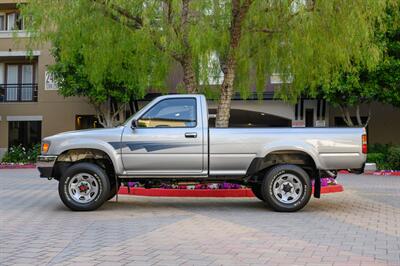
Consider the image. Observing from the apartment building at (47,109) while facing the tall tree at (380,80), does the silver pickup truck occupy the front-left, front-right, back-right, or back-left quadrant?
front-right

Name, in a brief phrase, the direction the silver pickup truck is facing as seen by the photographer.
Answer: facing to the left of the viewer

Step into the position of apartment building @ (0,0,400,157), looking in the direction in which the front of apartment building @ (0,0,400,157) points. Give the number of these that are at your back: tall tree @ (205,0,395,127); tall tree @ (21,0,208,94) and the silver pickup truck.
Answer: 0

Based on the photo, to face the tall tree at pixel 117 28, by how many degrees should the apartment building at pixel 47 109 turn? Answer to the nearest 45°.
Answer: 0° — it already faces it

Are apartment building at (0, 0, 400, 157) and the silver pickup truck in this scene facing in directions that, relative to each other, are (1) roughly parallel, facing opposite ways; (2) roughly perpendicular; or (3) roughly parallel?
roughly perpendicular

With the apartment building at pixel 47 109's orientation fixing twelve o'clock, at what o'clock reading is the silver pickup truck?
The silver pickup truck is roughly at 11 o'clock from the apartment building.

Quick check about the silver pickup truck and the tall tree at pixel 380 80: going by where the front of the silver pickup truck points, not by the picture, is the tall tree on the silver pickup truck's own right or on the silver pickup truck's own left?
on the silver pickup truck's own right

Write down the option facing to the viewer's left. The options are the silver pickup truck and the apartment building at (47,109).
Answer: the silver pickup truck

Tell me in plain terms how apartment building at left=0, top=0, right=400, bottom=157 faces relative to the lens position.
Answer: facing the viewer

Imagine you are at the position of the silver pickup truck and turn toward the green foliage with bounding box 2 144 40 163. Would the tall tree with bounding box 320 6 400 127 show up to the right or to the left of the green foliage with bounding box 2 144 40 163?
right

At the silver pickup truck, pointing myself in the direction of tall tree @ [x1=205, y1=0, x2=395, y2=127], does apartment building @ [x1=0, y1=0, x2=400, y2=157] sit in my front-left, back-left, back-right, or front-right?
front-left

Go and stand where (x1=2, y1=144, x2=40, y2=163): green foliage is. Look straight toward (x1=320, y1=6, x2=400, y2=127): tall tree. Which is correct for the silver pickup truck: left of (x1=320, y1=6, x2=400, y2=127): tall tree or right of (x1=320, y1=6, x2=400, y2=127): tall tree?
right

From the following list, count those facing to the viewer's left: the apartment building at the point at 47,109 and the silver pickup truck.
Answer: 1
